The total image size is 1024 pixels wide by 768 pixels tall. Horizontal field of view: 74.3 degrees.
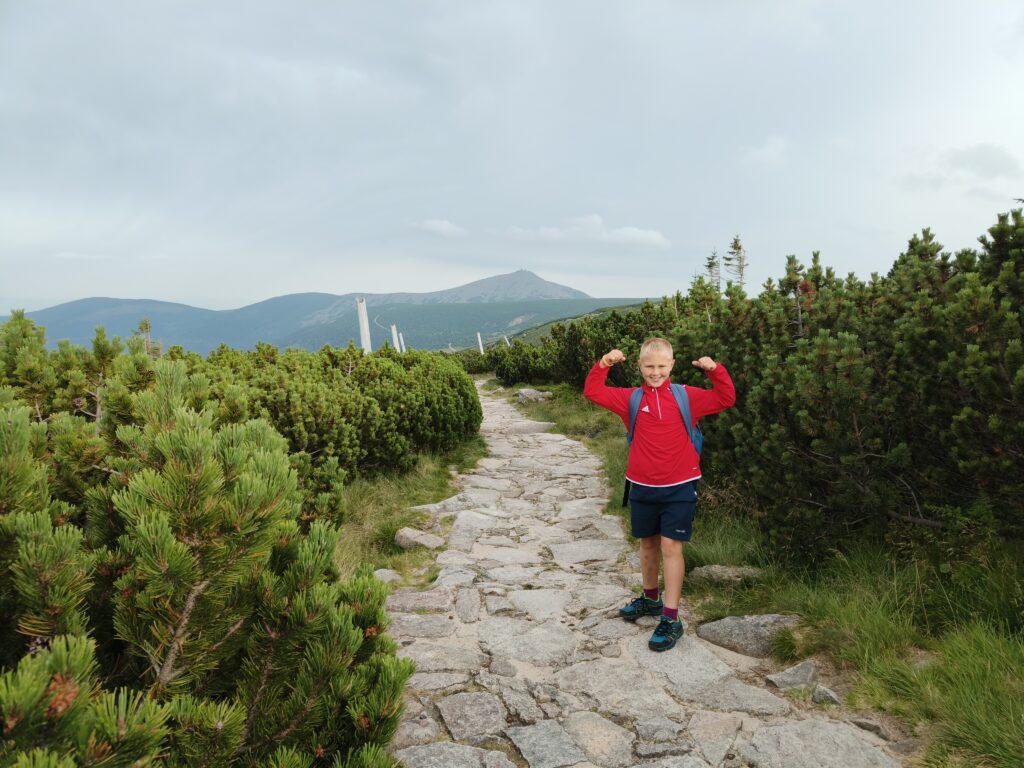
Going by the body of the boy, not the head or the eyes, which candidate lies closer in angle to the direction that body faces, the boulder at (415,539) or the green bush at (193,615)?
the green bush

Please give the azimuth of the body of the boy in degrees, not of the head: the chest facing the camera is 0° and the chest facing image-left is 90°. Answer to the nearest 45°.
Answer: approximately 0°

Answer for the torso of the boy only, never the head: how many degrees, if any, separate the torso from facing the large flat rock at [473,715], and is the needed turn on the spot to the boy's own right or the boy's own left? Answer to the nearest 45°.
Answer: approximately 45° to the boy's own right

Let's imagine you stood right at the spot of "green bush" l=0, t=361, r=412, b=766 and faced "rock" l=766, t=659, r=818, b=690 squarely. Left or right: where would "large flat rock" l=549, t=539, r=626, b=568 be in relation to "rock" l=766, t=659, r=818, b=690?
left

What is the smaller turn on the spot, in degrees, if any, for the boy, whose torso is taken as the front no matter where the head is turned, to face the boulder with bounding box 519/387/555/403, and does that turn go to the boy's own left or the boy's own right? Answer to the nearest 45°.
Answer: approximately 180°
